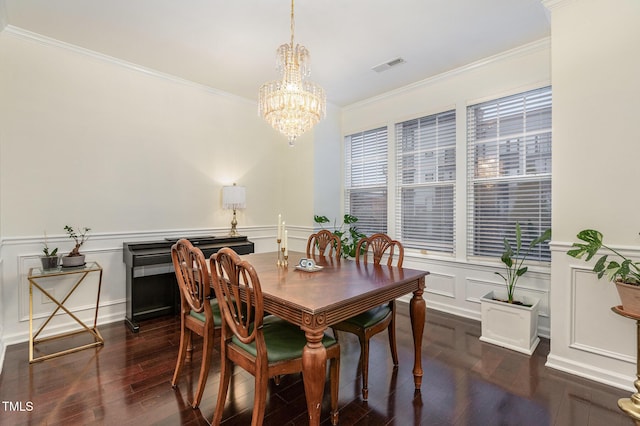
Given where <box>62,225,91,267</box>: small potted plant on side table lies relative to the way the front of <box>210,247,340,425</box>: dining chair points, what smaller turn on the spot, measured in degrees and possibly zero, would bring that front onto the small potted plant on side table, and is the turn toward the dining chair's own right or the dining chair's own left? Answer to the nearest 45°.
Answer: approximately 90° to the dining chair's own left

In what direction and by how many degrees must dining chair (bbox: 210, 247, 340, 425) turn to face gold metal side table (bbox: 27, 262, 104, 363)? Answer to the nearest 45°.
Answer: approximately 90° to its left

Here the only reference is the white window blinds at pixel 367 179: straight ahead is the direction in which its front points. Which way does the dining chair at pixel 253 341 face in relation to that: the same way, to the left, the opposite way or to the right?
the opposite way

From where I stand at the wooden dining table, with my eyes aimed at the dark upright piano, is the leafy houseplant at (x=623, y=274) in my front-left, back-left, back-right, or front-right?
back-right

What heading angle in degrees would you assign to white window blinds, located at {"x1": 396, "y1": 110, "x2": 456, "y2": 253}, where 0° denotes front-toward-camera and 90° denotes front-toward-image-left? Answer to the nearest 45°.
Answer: approximately 45°

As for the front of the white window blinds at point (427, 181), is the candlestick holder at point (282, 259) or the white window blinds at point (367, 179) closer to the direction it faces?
the candlestick holder

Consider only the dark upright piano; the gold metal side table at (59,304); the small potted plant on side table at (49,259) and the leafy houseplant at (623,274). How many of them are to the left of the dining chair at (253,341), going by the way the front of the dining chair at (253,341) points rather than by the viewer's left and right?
3

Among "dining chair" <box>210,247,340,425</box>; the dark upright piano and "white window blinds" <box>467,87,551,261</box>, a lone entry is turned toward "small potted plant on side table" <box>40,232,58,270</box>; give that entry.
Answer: the white window blinds
